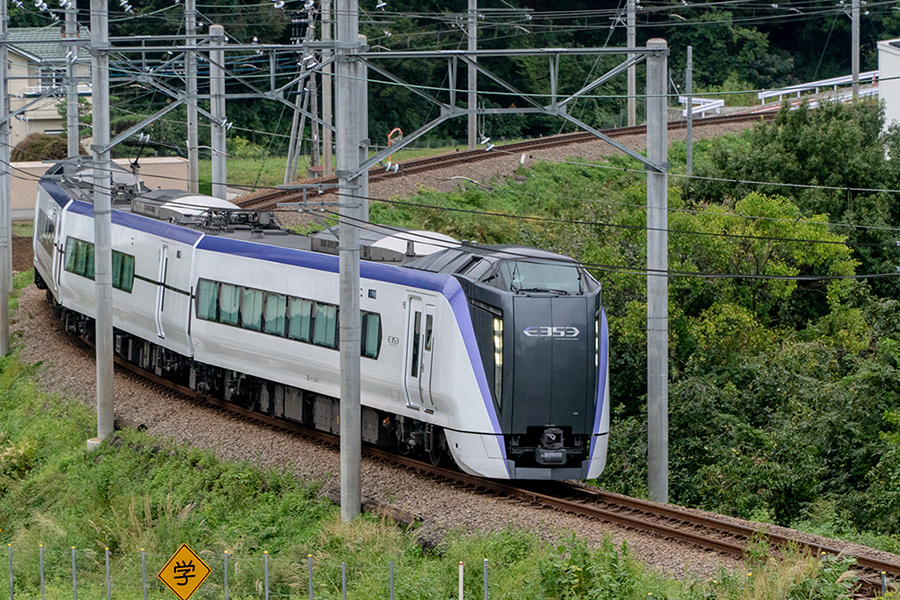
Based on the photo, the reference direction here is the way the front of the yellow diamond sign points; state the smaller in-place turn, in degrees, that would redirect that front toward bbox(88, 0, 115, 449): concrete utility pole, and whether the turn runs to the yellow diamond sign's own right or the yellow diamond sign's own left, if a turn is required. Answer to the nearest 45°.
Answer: approximately 180°

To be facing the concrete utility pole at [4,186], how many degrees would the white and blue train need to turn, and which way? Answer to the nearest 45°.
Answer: approximately 180°

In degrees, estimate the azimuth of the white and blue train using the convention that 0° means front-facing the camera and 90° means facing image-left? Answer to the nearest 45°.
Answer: approximately 315°

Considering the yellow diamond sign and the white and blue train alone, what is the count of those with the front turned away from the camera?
0

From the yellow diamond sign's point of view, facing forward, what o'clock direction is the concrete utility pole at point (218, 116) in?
The concrete utility pole is roughly at 6 o'clock from the yellow diamond sign.

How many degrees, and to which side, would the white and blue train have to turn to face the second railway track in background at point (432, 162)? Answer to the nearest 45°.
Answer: approximately 135° to its left

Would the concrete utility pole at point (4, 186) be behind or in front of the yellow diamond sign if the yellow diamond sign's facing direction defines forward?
behind

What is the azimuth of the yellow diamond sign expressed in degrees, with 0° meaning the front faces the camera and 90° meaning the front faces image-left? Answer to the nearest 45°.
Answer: approximately 0°

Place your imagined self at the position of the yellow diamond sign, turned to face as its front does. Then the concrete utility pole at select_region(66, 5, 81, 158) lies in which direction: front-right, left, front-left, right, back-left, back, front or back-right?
back

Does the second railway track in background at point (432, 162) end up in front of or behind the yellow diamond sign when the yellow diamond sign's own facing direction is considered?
behind
